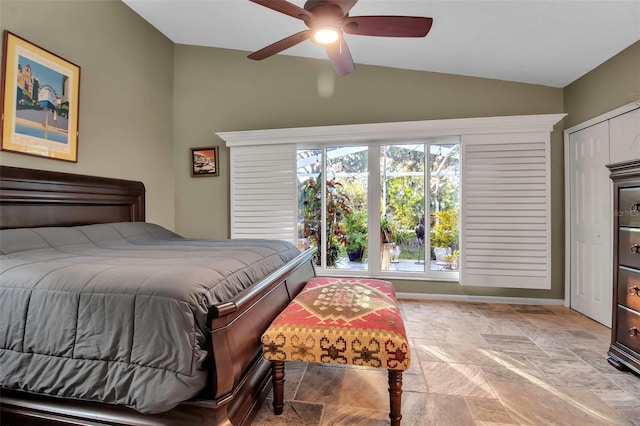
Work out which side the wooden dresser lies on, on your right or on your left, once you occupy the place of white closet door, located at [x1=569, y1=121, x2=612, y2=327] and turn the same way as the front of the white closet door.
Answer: on your left

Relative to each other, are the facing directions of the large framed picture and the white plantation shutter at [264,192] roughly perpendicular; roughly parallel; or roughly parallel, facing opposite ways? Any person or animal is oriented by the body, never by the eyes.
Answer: roughly perpendicular

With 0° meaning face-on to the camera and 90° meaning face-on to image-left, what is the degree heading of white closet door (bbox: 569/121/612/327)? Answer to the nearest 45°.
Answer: approximately 45°

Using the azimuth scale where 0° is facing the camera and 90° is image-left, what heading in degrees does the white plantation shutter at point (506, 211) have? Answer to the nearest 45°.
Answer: approximately 0°

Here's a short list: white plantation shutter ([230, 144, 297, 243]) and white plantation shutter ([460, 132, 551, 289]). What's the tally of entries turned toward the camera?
2

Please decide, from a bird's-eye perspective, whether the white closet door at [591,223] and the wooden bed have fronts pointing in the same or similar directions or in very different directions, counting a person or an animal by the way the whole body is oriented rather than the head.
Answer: very different directions

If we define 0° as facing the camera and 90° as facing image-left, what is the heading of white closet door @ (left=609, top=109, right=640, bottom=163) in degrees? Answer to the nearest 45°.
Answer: approximately 45°

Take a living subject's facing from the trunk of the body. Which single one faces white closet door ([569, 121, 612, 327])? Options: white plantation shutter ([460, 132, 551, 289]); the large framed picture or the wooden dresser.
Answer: the large framed picture

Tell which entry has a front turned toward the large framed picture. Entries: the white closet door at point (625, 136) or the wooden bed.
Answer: the white closet door

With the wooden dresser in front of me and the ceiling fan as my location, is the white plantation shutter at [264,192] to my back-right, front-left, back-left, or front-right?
back-left

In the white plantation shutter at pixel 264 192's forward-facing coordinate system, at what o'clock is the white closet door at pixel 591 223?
The white closet door is roughly at 10 o'clock from the white plantation shutter.

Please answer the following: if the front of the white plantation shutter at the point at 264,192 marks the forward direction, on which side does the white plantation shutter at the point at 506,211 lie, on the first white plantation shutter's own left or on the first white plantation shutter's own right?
on the first white plantation shutter's own left

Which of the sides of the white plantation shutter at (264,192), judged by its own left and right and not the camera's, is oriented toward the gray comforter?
front
